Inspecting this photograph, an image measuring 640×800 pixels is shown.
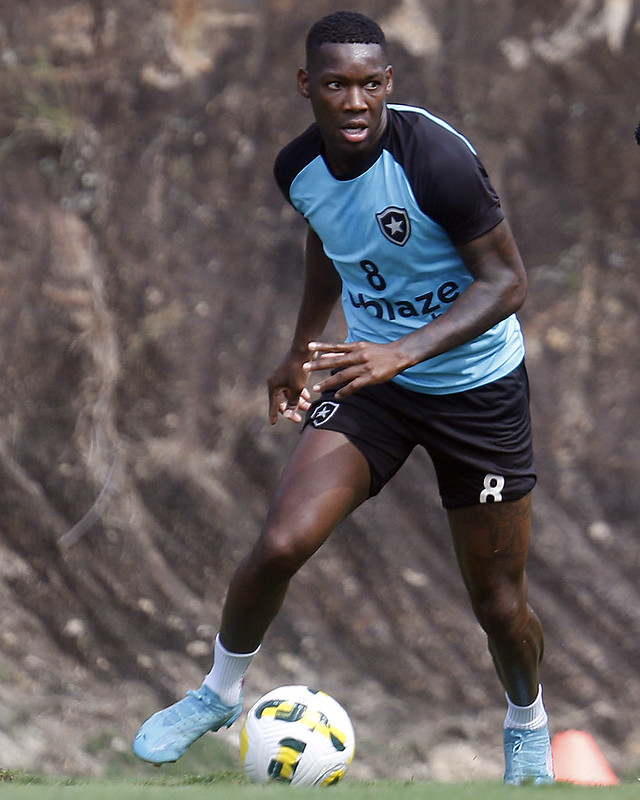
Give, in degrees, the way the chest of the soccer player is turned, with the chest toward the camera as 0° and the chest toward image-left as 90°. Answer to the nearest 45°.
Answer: approximately 45°
